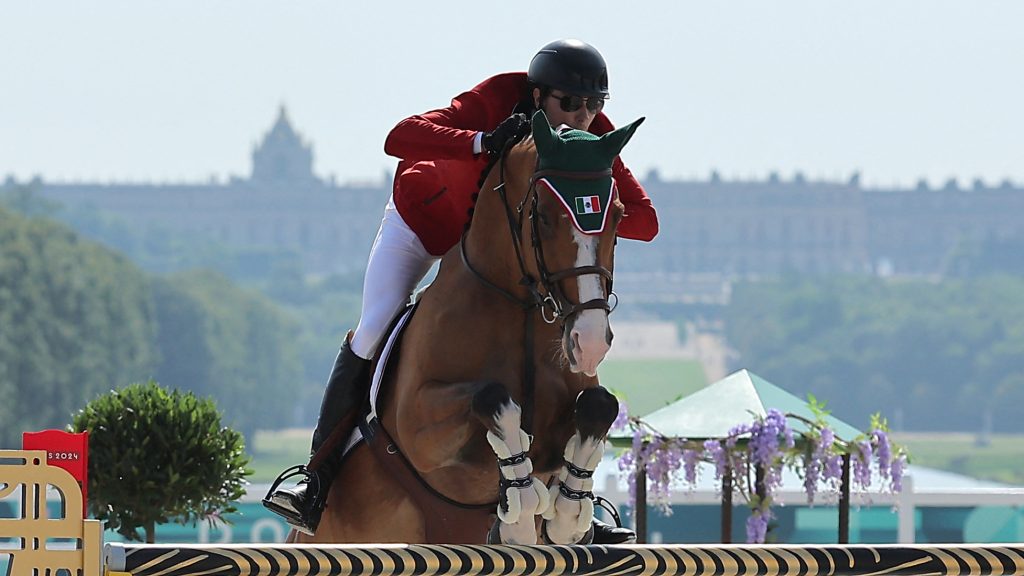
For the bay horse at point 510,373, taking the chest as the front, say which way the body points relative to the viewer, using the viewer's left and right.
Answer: facing the viewer and to the right of the viewer

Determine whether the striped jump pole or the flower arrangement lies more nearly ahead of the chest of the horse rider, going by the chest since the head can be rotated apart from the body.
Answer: the striped jump pole

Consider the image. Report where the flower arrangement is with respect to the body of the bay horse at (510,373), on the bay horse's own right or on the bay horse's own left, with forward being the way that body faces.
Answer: on the bay horse's own left

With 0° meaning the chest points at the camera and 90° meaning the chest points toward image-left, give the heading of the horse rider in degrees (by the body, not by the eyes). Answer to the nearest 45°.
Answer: approximately 315°

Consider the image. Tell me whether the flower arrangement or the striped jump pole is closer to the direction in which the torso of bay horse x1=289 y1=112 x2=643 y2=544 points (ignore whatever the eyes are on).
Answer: the striped jump pole
